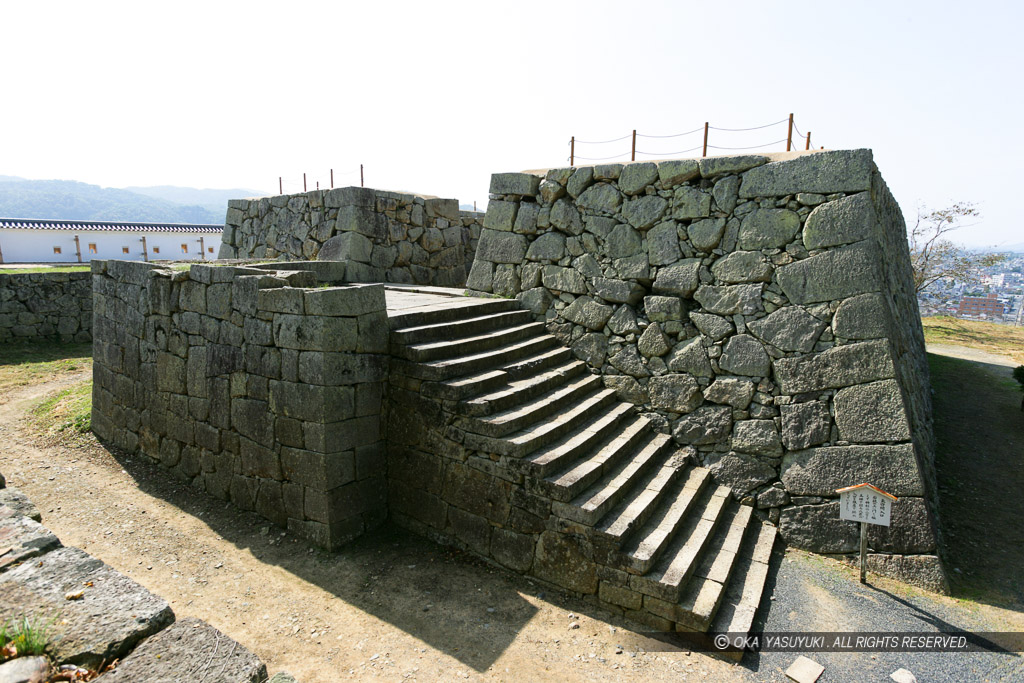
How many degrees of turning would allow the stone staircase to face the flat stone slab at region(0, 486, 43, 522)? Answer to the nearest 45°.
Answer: approximately 90° to its right

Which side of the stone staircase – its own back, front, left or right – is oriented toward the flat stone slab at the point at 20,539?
right

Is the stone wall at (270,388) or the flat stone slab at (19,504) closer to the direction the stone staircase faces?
the flat stone slab

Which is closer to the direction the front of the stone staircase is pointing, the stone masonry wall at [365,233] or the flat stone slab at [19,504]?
the flat stone slab

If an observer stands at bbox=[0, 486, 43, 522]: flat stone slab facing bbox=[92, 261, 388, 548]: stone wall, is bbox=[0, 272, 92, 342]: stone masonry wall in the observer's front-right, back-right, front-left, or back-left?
front-left

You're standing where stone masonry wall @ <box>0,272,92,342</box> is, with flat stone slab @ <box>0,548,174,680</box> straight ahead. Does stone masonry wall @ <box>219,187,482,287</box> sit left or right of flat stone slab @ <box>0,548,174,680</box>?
left

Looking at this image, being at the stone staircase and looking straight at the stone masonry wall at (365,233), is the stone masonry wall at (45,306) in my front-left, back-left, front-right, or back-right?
front-left

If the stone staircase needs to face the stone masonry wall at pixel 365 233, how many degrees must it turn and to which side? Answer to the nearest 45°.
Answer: approximately 180°

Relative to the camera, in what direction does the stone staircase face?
facing the viewer and to the right of the viewer

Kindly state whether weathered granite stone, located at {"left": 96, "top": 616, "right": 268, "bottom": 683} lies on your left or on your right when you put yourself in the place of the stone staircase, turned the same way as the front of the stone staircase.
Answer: on your right

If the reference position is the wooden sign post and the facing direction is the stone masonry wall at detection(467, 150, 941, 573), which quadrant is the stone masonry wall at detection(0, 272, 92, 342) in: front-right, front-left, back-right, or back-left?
front-left
